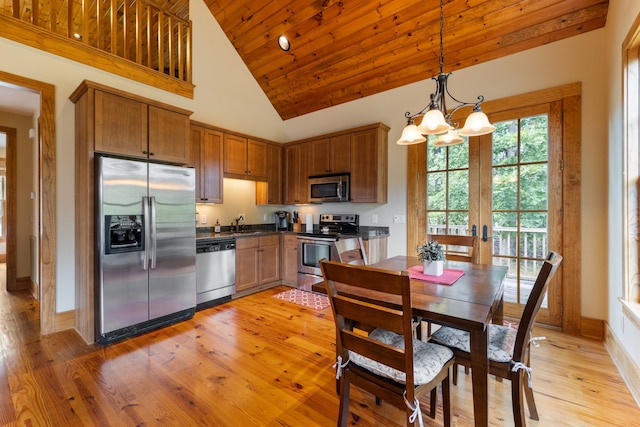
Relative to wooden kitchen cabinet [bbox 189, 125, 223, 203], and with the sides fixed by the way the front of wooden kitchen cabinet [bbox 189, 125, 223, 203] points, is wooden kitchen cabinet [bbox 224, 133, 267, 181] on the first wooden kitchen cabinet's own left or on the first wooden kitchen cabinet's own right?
on the first wooden kitchen cabinet's own left

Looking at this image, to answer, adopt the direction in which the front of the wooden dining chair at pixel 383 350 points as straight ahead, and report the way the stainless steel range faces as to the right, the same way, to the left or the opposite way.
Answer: the opposite way

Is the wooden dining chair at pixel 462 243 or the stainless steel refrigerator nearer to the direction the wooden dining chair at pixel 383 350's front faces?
the wooden dining chair

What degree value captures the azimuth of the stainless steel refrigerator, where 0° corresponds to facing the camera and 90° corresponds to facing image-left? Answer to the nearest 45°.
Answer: approximately 315°

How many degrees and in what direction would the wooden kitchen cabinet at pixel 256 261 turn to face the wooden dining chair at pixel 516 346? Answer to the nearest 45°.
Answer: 0° — it already faces it

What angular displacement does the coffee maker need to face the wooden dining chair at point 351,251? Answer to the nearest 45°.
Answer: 0° — it already faces it

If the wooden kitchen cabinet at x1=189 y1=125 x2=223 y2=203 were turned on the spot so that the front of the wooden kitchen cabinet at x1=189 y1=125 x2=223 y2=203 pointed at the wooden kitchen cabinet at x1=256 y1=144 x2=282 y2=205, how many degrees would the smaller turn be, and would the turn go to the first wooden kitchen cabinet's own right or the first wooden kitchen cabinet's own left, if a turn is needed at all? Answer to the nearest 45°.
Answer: approximately 90° to the first wooden kitchen cabinet's own left

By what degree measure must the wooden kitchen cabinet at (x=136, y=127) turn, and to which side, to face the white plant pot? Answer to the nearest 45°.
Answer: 0° — it already faces it
